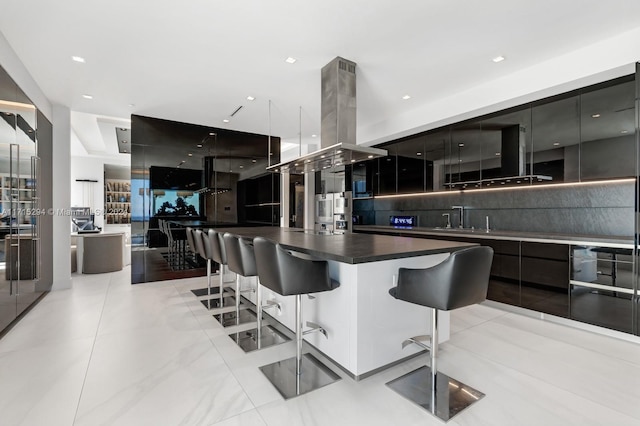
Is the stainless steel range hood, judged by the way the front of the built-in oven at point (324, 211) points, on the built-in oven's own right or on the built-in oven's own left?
on the built-in oven's own left

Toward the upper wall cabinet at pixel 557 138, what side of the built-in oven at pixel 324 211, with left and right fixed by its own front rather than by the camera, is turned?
left

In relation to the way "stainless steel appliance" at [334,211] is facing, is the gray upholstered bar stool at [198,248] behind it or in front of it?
in front

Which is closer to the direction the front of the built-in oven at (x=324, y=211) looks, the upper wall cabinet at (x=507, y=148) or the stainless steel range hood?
the stainless steel range hood

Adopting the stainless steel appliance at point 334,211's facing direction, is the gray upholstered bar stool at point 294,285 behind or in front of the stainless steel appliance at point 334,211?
in front

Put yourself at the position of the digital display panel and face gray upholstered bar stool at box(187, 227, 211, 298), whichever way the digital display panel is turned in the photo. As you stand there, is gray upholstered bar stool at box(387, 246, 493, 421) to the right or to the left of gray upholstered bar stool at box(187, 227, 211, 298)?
left

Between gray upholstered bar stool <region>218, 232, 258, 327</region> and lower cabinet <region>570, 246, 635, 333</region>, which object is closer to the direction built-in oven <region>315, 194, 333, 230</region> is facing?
the gray upholstered bar stool

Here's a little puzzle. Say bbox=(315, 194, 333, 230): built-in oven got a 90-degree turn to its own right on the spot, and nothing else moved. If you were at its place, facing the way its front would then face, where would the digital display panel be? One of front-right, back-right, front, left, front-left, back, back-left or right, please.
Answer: back

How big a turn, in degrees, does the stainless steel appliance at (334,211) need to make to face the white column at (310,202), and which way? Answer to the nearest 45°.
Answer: approximately 90° to its right

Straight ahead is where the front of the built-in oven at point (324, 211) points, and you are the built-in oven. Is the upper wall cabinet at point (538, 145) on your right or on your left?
on your left

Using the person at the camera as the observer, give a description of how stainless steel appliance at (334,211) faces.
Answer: facing the viewer and to the left of the viewer

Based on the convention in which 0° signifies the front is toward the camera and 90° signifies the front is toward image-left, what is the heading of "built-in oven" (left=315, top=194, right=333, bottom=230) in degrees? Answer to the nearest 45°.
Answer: approximately 45°

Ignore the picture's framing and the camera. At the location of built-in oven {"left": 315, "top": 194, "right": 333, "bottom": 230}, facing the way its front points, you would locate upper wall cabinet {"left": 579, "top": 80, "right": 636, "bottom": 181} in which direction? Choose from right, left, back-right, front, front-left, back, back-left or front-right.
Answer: left
